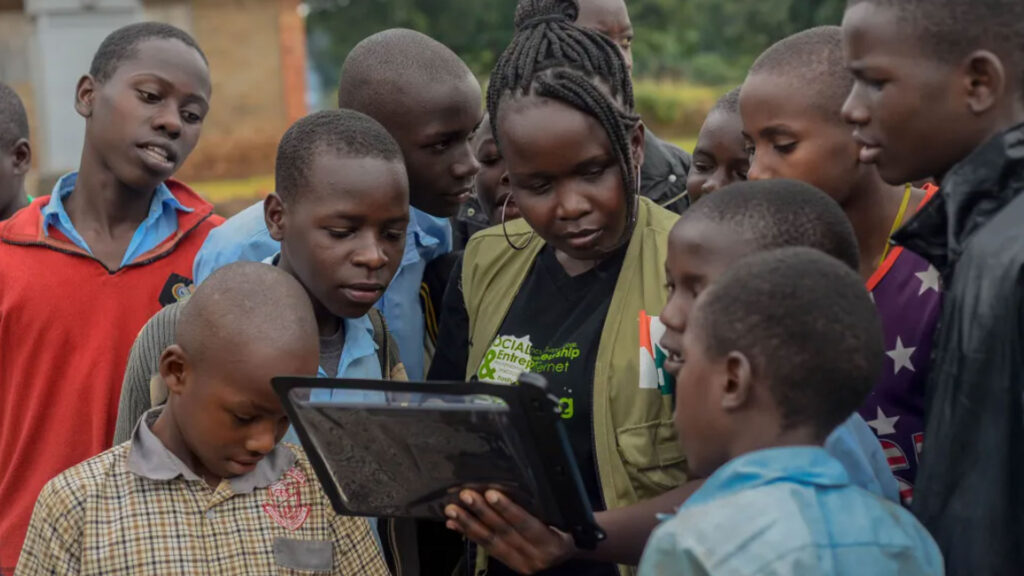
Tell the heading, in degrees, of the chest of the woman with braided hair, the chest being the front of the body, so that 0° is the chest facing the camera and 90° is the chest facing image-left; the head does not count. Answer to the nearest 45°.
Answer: approximately 45°

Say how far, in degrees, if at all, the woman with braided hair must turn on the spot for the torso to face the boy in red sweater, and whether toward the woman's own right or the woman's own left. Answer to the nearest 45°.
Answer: approximately 90° to the woman's own right

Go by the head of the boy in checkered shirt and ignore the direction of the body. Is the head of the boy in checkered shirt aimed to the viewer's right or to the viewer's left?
to the viewer's right

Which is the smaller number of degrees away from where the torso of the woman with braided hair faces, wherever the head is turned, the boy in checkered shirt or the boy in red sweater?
the boy in checkered shirt

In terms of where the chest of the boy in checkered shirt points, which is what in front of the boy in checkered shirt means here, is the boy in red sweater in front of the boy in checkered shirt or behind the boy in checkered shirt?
behind

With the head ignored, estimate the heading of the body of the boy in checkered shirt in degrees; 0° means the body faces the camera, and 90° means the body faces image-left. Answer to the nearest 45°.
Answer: approximately 315°
